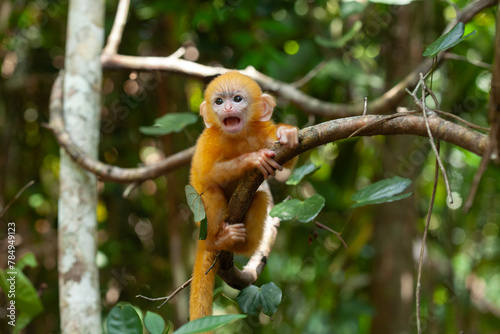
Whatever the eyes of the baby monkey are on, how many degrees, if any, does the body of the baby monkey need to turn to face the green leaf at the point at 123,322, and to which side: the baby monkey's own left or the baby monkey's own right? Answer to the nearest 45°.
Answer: approximately 45° to the baby monkey's own right

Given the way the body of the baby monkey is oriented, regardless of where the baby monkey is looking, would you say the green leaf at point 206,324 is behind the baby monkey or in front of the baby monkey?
in front

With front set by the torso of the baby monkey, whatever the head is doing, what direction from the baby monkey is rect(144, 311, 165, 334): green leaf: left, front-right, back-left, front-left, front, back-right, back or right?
front-right

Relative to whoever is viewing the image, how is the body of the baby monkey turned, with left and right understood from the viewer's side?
facing the viewer and to the right of the viewer

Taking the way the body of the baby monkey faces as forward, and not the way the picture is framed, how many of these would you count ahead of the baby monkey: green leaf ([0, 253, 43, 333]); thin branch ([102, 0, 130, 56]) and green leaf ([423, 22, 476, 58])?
1

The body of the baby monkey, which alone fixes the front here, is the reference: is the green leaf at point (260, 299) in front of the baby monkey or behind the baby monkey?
in front

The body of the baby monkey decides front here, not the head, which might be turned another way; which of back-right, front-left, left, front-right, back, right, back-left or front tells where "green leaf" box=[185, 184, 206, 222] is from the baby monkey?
front-right
